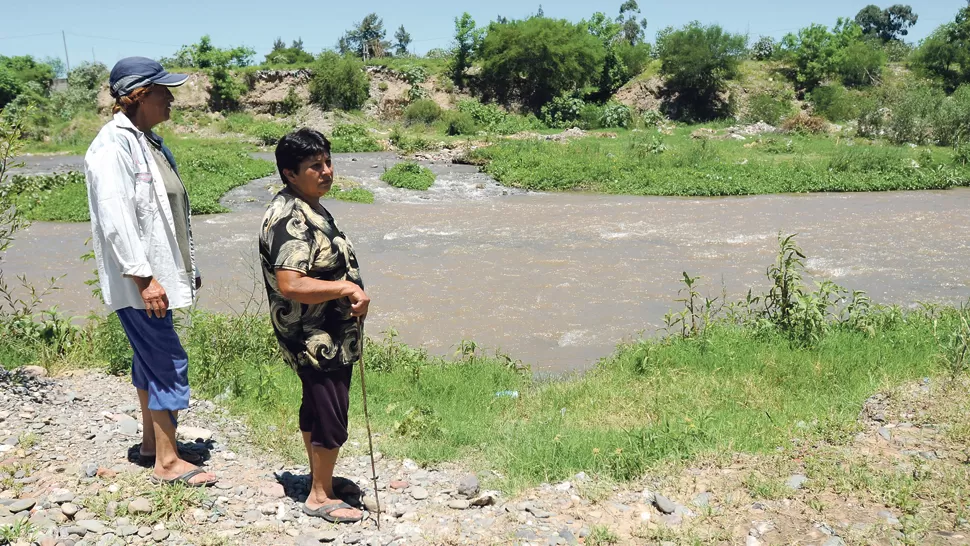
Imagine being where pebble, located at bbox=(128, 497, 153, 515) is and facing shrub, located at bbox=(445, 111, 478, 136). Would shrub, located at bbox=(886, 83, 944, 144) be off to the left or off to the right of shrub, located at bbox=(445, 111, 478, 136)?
right

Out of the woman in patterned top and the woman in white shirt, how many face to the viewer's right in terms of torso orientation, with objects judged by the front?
2

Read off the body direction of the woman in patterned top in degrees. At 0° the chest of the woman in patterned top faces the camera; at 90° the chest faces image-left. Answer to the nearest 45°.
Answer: approximately 270°

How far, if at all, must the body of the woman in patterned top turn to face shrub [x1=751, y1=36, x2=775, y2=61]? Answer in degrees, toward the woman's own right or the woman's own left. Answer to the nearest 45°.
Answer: approximately 45° to the woman's own left

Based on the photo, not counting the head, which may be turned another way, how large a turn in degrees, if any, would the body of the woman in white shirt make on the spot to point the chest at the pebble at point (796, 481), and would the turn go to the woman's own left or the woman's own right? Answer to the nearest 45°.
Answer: approximately 45° to the woman's own right

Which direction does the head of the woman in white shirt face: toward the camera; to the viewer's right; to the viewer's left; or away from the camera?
to the viewer's right

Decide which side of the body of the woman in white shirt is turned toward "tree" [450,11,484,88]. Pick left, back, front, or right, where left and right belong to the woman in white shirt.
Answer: left

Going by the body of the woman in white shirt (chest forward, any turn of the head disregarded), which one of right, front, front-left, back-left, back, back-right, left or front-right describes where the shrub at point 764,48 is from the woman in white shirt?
front-left

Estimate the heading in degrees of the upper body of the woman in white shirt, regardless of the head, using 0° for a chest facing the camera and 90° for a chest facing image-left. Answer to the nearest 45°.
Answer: approximately 270°

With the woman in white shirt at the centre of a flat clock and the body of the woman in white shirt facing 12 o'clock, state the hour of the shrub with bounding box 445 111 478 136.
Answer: The shrub is roughly at 10 o'clock from the woman in white shirt.

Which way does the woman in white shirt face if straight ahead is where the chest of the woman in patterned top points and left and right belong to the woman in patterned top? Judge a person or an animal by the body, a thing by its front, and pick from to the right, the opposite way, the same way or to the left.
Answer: the same way

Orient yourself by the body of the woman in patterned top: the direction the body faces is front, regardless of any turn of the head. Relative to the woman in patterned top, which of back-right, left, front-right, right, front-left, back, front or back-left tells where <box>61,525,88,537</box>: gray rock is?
back

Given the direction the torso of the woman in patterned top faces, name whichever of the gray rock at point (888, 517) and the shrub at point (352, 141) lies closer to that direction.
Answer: the gray rock

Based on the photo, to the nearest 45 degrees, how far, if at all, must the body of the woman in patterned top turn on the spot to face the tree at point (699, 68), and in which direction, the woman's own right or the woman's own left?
approximately 45° to the woman's own left

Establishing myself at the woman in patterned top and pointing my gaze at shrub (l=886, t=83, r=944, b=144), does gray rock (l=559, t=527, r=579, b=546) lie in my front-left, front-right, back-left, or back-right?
front-right

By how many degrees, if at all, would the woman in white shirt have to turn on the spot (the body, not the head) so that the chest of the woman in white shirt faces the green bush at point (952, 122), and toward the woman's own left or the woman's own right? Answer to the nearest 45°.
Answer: approximately 45° to the woman's own left
